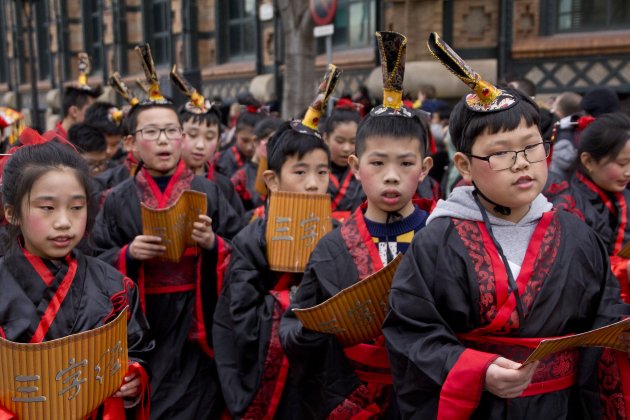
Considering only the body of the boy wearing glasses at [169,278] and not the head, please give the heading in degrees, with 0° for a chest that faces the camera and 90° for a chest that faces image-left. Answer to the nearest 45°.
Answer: approximately 0°

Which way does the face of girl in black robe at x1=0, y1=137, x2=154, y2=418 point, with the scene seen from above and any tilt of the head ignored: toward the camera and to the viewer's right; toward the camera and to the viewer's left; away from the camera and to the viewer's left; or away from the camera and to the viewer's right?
toward the camera and to the viewer's right

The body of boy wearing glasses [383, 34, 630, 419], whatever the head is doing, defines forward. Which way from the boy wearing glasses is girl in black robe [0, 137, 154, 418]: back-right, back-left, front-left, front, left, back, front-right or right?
back-right

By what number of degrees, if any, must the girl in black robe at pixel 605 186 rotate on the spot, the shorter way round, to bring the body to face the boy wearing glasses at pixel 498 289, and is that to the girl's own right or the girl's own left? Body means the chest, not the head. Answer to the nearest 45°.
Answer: approximately 45° to the girl's own right

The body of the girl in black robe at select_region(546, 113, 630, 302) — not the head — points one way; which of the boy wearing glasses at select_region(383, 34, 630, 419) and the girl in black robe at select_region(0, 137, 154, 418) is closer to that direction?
the boy wearing glasses

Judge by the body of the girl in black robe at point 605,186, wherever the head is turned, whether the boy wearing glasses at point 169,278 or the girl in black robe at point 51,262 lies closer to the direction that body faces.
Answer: the girl in black robe

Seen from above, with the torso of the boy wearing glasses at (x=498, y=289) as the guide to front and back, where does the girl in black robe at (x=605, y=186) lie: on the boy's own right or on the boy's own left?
on the boy's own left

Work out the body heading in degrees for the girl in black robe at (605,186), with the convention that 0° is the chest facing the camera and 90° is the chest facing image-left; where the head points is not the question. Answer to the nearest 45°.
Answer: approximately 315°
